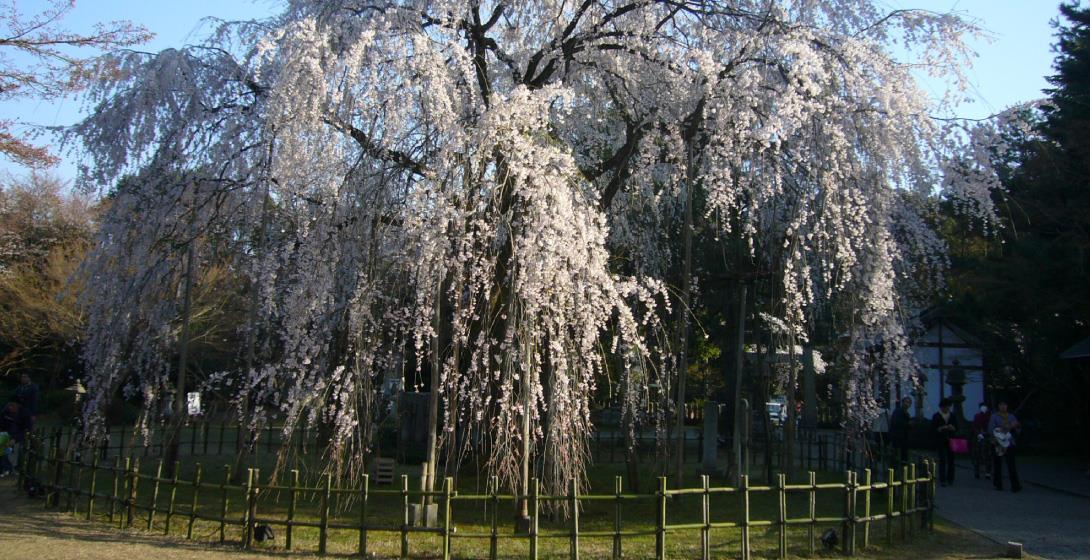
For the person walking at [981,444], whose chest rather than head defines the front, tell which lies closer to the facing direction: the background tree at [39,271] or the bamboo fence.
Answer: the bamboo fence

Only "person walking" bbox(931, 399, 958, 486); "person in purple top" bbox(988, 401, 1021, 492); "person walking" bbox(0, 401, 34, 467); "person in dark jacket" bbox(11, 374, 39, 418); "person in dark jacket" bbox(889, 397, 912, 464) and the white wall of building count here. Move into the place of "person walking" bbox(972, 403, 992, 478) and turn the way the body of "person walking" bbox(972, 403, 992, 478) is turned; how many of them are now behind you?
1

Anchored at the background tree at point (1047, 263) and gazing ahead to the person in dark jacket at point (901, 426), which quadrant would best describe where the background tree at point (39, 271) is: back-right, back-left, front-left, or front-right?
front-right

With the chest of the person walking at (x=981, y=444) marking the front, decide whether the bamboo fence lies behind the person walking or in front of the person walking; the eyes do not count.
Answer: in front

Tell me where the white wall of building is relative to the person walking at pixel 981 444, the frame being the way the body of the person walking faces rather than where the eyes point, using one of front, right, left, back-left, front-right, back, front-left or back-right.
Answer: back

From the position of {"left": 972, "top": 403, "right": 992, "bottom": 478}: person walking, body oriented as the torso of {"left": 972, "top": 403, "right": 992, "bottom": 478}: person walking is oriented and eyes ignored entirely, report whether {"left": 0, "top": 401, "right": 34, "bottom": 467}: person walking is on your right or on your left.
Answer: on your right

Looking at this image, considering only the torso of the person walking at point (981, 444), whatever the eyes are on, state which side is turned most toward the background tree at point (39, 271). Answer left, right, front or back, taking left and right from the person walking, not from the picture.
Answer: right

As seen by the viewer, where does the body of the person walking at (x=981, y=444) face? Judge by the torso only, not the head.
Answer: toward the camera

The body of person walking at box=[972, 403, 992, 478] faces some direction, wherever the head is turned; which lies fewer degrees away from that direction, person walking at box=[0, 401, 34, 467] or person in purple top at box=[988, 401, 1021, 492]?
the person in purple top
